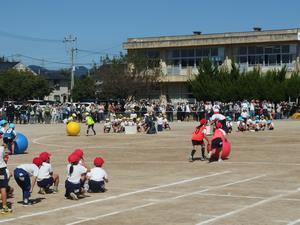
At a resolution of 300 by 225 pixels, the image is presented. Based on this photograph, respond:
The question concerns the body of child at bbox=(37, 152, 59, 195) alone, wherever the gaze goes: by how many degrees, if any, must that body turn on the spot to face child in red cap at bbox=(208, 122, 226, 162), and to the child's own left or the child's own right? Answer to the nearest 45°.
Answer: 0° — they already face them

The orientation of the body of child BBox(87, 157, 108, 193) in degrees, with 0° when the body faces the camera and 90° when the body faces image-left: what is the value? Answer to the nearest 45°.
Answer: approximately 180°

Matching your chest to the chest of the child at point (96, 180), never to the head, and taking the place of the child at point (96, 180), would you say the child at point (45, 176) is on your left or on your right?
on your left

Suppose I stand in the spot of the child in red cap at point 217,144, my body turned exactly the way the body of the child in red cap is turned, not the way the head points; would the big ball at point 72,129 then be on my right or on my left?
on my left

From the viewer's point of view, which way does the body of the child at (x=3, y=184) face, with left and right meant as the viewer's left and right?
facing to the right of the viewer

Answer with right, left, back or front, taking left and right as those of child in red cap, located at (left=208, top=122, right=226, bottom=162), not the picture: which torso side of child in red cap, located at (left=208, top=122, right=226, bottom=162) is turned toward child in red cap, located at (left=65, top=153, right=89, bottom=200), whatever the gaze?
back

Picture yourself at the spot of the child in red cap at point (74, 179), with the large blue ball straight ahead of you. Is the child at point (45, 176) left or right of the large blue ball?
left
